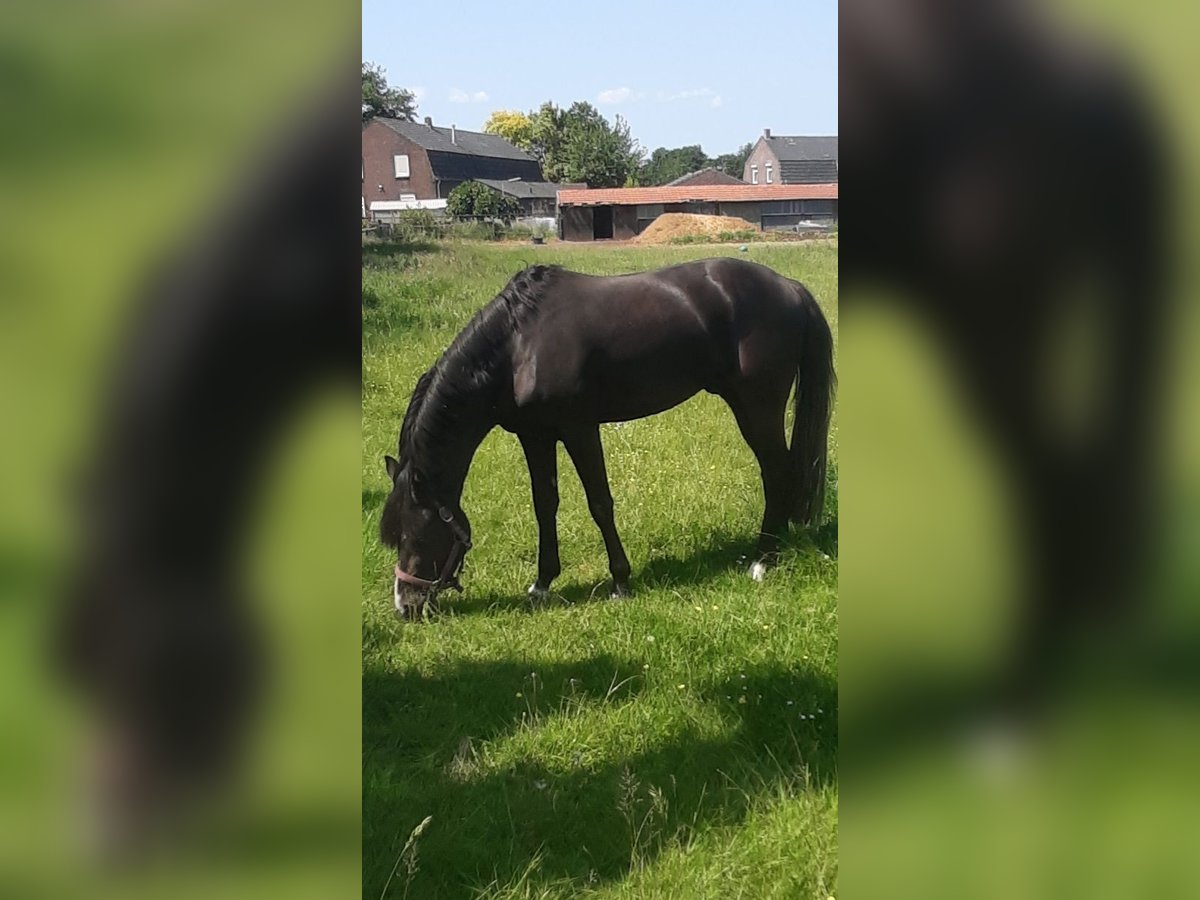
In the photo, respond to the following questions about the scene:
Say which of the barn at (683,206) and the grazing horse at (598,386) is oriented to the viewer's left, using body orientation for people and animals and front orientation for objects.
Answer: the grazing horse

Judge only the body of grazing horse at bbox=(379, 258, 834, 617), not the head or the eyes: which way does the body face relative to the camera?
to the viewer's left

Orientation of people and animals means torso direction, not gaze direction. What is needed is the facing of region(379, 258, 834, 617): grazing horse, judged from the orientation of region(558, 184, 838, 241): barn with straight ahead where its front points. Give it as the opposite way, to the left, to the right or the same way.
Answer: to the right

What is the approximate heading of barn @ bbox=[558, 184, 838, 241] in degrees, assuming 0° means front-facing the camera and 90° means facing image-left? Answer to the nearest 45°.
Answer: approximately 0°

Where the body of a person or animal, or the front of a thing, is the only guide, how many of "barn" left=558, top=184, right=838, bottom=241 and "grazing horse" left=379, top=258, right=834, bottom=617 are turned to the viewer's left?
1
